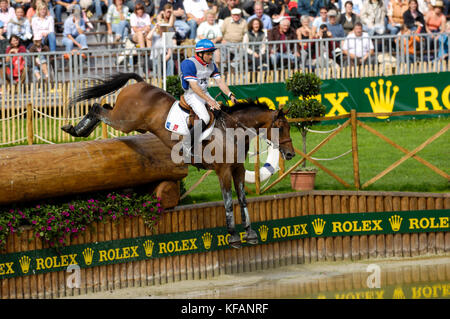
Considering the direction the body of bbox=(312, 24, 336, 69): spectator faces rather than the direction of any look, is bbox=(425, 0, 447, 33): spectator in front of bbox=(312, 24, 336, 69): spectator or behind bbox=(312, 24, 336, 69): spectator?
behind

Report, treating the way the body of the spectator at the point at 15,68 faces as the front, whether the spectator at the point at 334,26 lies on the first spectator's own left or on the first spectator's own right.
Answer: on the first spectator's own left

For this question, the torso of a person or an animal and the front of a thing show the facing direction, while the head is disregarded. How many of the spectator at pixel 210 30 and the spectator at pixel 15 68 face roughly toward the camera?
2

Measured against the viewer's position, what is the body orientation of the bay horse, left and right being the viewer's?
facing to the right of the viewer

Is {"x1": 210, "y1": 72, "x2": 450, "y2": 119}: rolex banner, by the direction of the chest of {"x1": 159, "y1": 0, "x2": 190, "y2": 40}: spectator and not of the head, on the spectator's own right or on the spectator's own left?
on the spectator's own left

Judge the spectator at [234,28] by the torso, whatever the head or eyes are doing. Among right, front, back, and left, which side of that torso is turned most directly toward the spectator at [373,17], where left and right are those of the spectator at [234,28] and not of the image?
left

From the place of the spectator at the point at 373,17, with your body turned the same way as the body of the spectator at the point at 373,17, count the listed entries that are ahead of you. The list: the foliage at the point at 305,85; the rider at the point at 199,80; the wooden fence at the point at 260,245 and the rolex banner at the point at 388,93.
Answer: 4

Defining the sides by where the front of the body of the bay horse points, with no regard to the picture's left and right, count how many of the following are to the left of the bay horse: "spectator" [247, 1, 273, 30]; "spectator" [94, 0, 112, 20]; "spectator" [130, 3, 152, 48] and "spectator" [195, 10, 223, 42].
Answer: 4

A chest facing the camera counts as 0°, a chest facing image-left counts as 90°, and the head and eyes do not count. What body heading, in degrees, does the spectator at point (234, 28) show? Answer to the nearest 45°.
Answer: approximately 0°

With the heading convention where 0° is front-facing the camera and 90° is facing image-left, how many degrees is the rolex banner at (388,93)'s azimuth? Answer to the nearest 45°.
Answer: approximately 0°

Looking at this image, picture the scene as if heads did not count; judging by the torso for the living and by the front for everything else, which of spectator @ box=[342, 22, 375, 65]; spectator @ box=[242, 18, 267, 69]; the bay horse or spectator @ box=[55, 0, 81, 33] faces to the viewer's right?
the bay horse

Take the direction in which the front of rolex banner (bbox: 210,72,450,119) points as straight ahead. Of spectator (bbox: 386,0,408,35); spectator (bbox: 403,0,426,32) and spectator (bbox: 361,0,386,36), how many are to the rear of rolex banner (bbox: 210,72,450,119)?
3
